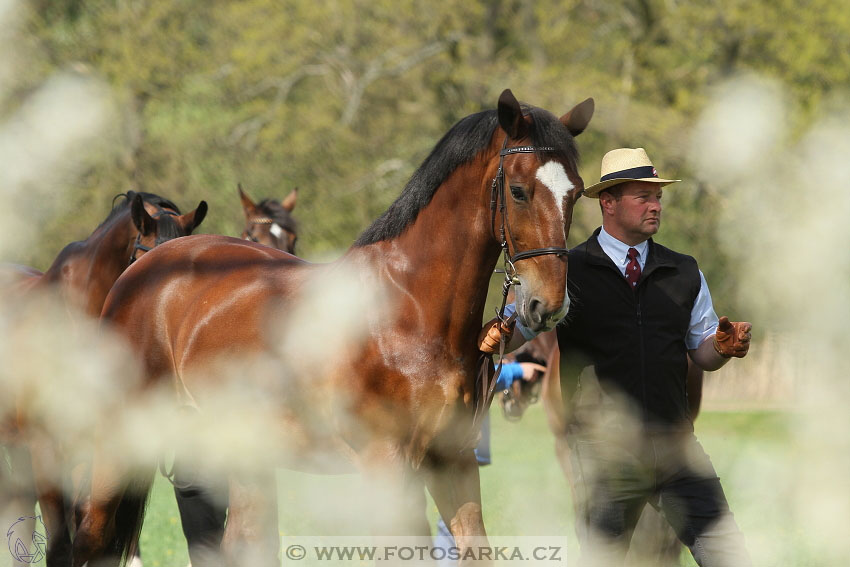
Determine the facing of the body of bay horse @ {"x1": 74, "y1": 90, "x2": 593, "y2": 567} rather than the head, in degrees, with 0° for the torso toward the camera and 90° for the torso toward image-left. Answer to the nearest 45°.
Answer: approximately 315°

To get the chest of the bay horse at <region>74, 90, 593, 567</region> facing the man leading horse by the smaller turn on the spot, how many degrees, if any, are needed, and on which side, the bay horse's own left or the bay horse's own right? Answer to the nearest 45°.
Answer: approximately 45° to the bay horse's own left

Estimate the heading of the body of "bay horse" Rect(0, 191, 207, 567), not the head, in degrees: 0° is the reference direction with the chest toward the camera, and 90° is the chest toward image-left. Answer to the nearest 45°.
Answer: approximately 315°

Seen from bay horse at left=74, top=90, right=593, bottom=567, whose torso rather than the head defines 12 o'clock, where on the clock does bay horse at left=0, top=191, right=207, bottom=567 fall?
bay horse at left=0, top=191, right=207, bottom=567 is roughly at 6 o'clock from bay horse at left=74, top=90, right=593, bottom=567.

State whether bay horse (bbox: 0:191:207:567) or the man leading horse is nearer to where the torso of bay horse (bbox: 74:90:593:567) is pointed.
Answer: the man leading horse

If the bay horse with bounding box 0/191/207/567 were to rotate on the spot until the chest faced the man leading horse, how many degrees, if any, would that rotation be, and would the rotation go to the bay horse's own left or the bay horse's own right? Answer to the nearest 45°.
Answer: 0° — it already faces them

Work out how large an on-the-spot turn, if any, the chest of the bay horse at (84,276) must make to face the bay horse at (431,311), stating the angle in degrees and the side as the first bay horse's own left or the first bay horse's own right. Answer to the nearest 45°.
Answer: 0° — it already faces it
